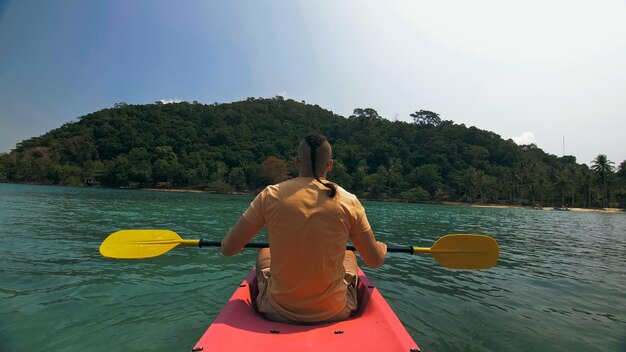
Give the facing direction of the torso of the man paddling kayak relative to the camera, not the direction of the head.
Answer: away from the camera

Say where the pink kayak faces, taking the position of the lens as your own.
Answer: facing away from the viewer
